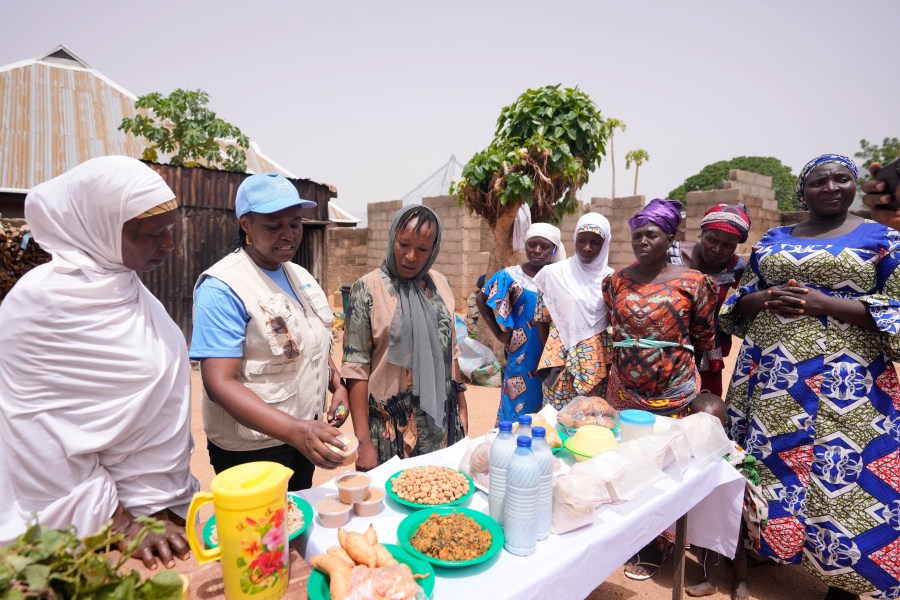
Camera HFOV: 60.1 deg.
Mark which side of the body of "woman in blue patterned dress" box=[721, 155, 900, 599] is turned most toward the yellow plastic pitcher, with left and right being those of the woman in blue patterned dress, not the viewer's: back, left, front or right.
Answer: front

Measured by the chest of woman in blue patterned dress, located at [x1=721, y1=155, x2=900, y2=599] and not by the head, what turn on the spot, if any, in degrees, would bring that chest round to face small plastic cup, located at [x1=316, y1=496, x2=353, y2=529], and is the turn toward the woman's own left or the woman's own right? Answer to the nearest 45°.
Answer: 0° — they already face it

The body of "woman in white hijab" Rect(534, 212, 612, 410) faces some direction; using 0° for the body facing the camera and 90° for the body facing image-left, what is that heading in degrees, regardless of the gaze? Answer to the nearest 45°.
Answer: approximately 0°

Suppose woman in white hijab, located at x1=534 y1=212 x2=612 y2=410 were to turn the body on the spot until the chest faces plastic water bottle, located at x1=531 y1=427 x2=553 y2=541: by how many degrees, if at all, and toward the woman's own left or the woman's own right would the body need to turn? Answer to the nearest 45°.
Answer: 0° — they already face it

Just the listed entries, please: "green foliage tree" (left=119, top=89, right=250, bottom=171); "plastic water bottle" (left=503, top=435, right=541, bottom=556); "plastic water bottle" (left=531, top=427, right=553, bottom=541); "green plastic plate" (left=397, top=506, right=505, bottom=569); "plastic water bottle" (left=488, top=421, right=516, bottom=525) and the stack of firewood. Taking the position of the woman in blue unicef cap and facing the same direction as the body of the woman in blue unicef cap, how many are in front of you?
4

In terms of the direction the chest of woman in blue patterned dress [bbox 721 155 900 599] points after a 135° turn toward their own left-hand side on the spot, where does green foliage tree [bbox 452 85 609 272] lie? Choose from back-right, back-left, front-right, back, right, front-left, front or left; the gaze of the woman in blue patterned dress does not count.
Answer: back-left

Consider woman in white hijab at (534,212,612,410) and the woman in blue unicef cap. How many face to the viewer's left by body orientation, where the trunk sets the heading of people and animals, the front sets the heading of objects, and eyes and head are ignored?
0

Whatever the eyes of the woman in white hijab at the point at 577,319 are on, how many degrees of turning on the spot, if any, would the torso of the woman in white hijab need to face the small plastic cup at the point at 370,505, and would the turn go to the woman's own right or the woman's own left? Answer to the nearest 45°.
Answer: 0° — they already face it

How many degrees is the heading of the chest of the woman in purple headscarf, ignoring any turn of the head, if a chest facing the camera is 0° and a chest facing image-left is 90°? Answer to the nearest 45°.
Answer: approximately 45°

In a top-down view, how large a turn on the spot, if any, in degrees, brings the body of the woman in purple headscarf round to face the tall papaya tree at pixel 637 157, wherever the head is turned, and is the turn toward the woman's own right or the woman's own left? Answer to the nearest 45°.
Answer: approximately 135° to the woman's own right

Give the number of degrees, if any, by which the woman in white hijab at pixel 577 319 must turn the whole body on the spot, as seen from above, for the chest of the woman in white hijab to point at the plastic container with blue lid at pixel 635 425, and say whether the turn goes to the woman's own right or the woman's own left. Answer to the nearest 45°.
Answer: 0° — they already face it
